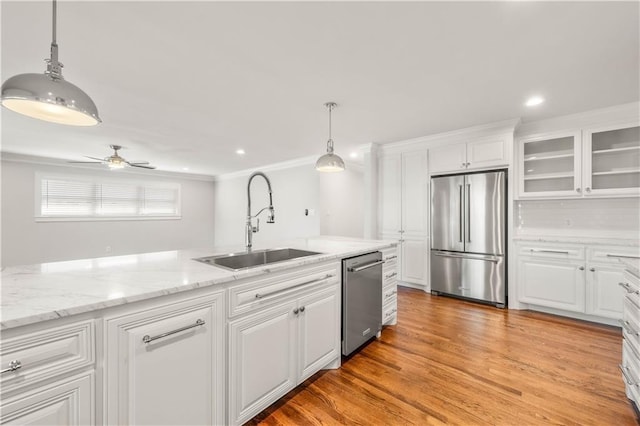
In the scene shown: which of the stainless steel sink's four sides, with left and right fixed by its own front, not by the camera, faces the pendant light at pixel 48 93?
right

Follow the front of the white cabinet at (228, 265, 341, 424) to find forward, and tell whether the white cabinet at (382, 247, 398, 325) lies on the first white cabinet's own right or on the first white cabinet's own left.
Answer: on the first white cabinet's own left

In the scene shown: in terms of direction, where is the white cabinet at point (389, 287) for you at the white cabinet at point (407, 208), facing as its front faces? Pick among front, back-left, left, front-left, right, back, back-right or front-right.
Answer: front-left

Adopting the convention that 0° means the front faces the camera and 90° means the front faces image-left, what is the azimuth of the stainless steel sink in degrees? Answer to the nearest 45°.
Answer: approximately 315°

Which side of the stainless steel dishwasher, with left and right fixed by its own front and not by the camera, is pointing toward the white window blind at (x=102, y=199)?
back

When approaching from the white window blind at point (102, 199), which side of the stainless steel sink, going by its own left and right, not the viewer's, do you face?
back

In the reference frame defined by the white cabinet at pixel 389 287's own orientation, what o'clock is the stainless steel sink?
The stainless steel sink is roughly at 3 o'clock from the white cabinet.

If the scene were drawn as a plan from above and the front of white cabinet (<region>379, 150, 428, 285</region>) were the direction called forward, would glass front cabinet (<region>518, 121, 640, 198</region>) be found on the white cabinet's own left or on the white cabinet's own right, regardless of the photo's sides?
on the white cabinet's own left

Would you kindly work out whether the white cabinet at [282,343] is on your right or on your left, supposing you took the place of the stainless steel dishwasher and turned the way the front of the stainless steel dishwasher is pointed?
on your right

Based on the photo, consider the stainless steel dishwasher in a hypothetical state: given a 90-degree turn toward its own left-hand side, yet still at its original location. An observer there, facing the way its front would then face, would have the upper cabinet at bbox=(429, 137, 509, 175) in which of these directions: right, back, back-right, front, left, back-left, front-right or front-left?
front

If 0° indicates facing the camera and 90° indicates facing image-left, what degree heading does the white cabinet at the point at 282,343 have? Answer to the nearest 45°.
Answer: approximately 315°

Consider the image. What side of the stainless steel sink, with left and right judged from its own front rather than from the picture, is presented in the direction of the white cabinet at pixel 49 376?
right
